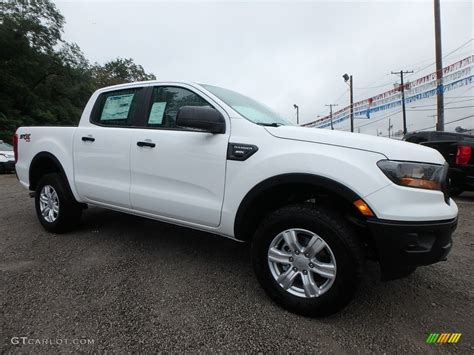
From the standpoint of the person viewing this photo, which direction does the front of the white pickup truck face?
facing the viewer and to the right of the viewer

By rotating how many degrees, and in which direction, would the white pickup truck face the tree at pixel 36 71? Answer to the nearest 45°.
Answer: approximately 180°

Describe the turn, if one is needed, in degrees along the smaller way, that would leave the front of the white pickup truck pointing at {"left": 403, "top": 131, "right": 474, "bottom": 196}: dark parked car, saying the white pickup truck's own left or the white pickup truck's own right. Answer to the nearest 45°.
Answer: approximately 90° to the white pickup truck's own left

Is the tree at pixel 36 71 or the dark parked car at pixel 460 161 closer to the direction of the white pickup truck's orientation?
the dark parked car

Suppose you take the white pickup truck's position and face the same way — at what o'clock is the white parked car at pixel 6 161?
The white parked car is roughly at 6 o'clock from the white pickup truck.
